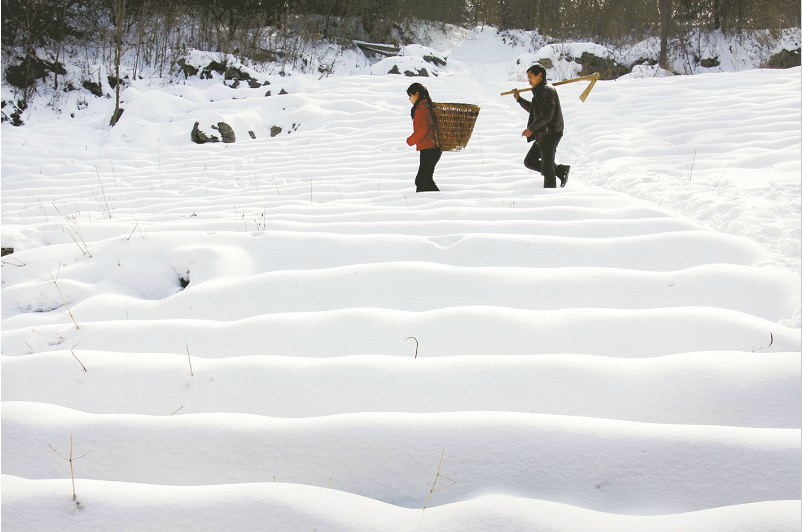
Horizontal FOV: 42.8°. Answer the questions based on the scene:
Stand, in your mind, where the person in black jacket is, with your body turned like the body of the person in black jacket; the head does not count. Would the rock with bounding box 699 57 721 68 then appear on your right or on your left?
on your right

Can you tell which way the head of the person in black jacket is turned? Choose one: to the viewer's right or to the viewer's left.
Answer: to the viewer's left

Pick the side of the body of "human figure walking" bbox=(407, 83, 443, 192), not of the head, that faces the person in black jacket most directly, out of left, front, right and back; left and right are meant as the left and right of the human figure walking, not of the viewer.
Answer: back

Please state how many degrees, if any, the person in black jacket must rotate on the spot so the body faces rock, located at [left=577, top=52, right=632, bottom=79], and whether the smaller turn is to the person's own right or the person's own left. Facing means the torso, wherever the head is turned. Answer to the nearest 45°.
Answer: approximately 90° to the person's own right

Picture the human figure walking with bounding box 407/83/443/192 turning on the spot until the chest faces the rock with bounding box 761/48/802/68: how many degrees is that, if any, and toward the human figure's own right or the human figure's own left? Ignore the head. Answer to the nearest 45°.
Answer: approximately 135° to the human figure's own right

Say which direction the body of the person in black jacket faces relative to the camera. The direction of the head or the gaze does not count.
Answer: to the viewer's left

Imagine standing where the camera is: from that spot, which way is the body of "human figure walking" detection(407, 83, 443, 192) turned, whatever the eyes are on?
to the viewer's left

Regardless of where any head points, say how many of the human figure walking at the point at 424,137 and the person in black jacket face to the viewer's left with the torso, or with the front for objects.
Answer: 2
